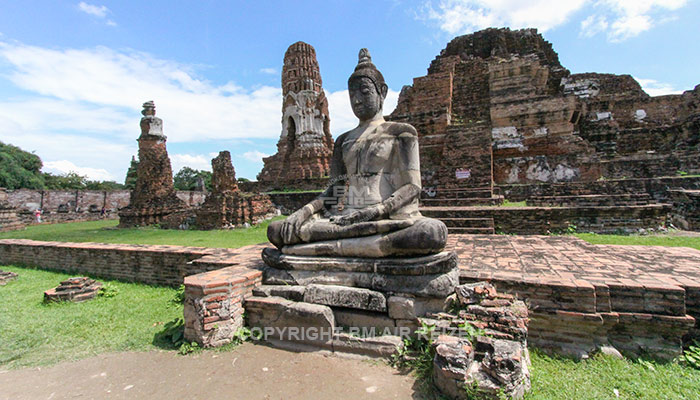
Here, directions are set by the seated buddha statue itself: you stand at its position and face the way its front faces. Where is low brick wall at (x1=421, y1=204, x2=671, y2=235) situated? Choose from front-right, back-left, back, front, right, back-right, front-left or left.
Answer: back

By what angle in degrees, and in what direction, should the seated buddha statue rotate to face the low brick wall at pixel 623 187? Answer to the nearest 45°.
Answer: approximately 180°

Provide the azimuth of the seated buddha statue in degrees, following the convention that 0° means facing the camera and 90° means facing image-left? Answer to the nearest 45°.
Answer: approximately 45°

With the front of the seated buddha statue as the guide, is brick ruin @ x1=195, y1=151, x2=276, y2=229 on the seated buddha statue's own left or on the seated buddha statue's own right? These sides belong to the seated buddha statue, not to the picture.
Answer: on the seated buddha statue's own right

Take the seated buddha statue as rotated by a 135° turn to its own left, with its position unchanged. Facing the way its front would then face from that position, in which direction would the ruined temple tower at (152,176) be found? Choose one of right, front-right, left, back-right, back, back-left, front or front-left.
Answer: back-left

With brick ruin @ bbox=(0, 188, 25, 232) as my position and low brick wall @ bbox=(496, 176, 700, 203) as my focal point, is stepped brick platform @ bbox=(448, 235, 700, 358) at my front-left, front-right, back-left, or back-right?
front-right

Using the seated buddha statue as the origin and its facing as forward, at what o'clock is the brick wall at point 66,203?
The brick wall is roughly at 3 o'clock from the seated buddha statue.

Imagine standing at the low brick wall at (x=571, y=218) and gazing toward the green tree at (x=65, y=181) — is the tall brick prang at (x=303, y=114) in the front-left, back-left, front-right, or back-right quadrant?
front-right

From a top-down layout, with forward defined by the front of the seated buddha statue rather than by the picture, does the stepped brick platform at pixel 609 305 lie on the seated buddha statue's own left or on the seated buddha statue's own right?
on the seated buddha statue's own left

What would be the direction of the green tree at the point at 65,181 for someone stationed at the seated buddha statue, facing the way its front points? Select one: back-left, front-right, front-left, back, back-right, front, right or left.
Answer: right

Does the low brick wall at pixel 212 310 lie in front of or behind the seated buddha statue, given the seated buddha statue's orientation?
in front

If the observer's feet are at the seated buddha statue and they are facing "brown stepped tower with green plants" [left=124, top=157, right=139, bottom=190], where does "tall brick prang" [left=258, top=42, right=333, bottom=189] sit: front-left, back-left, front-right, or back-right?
front-right

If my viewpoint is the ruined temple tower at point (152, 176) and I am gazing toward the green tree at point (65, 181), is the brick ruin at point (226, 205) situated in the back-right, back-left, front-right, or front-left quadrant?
back-right

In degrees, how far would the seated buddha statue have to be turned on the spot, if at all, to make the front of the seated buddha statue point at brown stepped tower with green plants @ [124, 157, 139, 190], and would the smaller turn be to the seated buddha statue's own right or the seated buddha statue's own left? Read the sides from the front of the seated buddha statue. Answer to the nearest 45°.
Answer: approximately 90° to the seated buddha statue's own right
